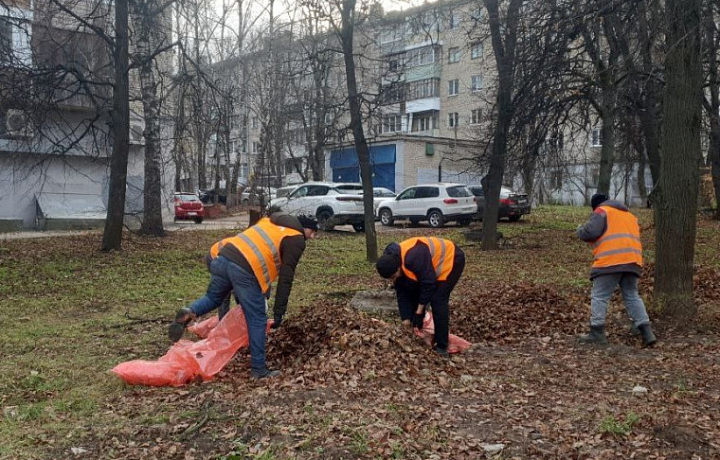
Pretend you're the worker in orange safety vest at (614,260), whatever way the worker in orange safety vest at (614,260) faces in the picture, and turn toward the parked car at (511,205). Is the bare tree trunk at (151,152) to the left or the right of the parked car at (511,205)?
left

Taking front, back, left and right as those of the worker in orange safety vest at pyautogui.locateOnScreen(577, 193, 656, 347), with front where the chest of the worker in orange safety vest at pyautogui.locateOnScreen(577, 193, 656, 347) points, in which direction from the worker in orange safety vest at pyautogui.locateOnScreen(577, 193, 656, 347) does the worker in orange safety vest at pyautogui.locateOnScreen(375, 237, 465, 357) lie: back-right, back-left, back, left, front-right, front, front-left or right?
left

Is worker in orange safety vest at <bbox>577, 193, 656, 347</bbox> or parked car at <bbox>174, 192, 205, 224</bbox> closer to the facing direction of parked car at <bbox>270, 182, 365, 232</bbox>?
the parked car

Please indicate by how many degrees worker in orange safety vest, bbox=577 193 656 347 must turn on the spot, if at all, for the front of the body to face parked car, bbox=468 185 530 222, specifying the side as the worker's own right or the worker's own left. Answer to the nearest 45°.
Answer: approximately 45° to the worker's own right

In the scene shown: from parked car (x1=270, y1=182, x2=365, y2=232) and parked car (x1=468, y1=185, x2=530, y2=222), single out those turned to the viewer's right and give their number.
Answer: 0

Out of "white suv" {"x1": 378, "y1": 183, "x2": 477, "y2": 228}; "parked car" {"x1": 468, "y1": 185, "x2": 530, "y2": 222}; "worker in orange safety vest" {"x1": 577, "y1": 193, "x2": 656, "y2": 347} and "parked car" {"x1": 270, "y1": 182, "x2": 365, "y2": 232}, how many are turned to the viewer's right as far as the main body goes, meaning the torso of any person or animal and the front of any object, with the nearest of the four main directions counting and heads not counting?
0

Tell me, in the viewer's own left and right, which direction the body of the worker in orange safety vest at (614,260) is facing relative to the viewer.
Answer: facing away from the viewer and to the left of the viewer

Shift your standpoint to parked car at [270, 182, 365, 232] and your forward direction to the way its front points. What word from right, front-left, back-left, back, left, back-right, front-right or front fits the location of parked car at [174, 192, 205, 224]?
front

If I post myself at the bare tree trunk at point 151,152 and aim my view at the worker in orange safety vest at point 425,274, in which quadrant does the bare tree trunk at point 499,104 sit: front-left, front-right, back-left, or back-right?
front-left

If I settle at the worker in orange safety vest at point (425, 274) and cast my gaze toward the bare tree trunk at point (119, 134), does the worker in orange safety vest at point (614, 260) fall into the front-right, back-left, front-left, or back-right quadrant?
back-right

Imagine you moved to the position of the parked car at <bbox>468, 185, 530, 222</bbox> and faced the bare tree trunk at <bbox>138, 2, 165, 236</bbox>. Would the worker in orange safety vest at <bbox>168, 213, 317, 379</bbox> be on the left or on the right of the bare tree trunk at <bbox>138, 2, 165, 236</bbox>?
left

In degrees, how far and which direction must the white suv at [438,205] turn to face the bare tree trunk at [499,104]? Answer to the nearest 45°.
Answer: approximately 135° to its left
